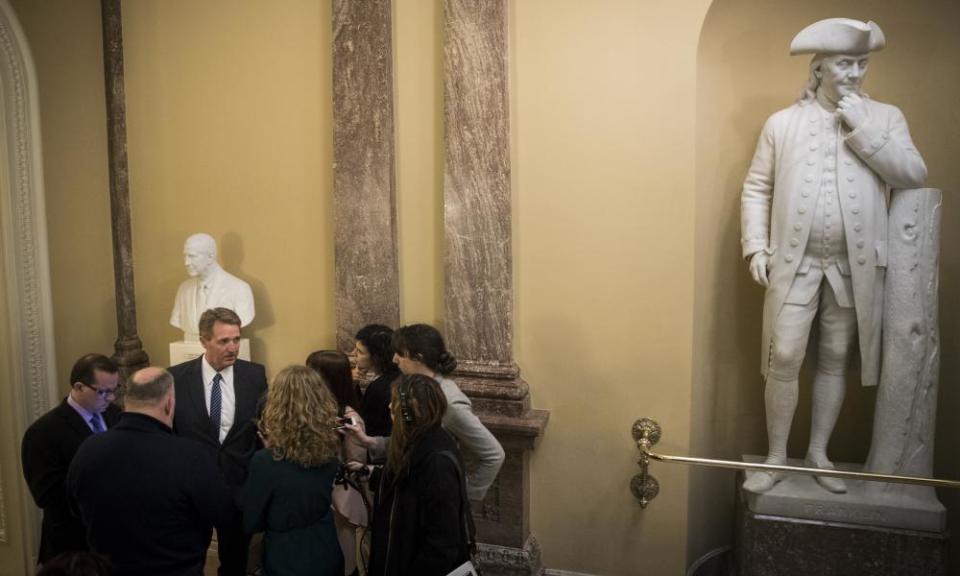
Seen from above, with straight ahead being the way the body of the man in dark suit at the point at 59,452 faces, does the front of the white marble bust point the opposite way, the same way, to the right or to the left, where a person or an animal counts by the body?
to the right

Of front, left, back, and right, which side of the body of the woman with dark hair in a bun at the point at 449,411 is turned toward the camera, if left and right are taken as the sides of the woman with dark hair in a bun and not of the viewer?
left

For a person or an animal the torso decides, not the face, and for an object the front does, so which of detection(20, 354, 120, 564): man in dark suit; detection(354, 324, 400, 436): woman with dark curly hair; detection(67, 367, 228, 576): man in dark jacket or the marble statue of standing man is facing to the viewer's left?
the woman with dark curly hair

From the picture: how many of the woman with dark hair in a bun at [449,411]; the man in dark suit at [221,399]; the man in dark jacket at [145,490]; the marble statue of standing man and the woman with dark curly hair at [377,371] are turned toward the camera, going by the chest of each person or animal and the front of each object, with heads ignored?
2

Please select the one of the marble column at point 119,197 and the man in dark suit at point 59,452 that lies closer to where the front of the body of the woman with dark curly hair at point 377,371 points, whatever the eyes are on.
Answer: the man in dark suit

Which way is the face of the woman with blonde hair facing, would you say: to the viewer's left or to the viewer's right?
to the viewer's left

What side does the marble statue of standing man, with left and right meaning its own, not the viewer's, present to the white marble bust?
right

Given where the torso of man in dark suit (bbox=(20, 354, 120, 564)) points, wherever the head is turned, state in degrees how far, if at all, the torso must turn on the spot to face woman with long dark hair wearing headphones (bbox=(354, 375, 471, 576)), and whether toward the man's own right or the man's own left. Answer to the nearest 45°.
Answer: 0° — they already face them

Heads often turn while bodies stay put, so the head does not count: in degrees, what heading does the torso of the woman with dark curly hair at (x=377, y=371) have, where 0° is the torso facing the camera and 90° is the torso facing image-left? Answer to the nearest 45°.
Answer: approximately 90°

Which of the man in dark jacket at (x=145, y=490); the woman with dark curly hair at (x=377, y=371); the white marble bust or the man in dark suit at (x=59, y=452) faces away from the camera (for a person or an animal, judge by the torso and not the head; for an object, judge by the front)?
the man in dark jacket at (x=145, y=490)

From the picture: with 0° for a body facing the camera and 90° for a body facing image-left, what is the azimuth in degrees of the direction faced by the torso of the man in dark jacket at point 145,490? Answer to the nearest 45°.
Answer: approximately 180°

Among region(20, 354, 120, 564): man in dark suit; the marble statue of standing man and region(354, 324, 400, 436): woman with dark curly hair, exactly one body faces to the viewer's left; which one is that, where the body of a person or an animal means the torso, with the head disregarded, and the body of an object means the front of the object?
the woman with dark curly hair

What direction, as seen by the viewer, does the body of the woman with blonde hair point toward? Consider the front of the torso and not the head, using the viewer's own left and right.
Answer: facing away from the viewer

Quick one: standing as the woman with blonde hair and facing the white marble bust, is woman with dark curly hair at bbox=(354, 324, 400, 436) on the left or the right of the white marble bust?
right

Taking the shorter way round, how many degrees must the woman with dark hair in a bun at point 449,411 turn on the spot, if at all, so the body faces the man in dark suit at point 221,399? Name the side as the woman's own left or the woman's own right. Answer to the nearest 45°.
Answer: approximately 45° to the woman's own right

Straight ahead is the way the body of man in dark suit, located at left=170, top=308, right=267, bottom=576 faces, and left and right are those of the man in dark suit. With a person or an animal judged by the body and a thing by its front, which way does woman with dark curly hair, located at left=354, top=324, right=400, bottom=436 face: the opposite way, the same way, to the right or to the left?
to the right

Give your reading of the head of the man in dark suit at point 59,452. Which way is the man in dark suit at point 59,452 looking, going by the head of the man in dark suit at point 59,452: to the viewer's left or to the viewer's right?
to the viewer's right
